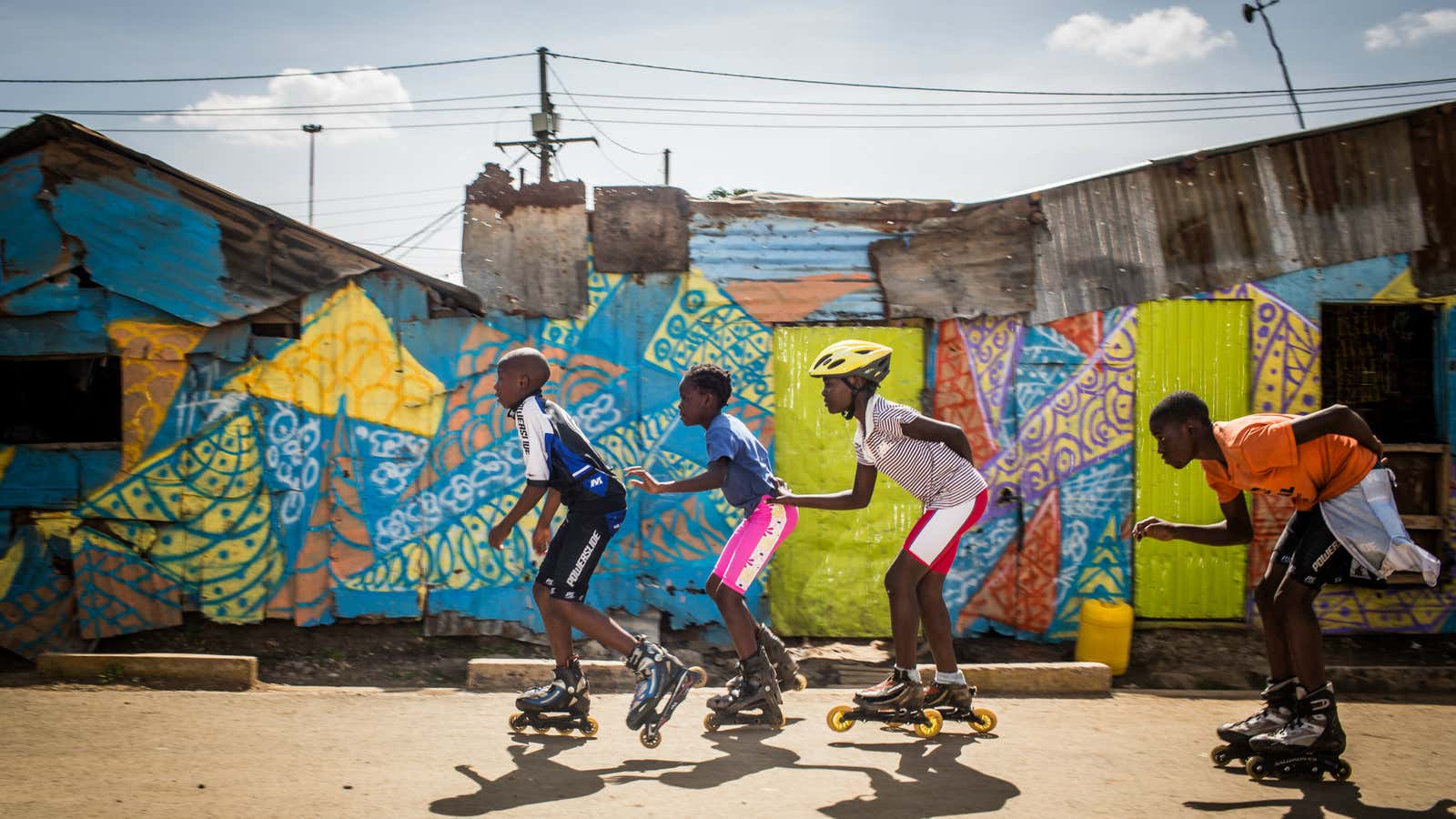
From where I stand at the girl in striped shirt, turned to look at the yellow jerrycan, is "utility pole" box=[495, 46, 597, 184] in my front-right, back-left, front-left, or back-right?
front-left

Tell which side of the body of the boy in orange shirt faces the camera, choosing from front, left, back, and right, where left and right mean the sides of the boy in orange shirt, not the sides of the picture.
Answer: left

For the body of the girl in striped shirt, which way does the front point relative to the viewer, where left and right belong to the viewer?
facing to the left of the viewer

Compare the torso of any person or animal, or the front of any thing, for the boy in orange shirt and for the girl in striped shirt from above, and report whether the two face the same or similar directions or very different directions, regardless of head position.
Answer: same or similar directions

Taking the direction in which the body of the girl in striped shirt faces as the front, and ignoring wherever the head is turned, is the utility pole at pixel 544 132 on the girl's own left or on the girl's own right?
on the girl's own right

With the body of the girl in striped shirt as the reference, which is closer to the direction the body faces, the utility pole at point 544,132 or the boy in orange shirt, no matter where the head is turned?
the utility pole

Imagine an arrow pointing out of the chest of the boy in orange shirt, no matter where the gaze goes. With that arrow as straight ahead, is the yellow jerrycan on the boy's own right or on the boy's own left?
on the boy's own right

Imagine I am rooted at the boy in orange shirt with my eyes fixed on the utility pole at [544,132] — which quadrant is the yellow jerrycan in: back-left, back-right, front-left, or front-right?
front-right

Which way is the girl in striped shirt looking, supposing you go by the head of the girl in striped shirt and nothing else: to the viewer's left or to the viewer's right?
to the viewer's left

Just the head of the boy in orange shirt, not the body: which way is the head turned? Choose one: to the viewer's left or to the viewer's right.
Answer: to the viewer's left

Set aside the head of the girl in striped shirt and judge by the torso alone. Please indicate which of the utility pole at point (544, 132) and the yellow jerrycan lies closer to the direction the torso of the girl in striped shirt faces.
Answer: the utility pole

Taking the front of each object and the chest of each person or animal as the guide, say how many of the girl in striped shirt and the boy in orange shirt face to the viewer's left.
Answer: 2
